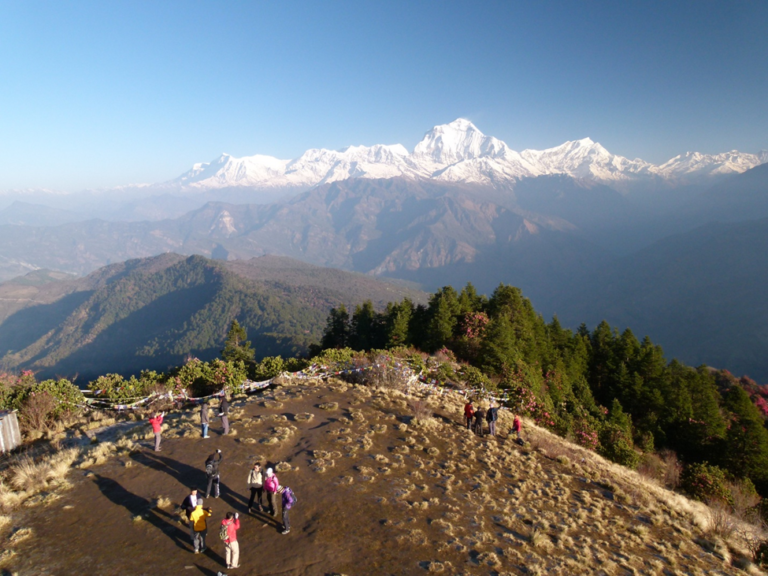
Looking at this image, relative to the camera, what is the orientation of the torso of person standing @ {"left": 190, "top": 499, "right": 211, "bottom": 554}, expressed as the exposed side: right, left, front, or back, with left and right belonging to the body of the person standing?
back

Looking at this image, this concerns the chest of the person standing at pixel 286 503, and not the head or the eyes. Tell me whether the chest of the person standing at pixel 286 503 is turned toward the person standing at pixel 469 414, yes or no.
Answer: no

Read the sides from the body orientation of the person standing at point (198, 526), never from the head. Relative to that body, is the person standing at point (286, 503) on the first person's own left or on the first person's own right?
on the first person's own right

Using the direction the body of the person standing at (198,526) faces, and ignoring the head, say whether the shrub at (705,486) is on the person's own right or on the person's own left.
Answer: on the person's own right

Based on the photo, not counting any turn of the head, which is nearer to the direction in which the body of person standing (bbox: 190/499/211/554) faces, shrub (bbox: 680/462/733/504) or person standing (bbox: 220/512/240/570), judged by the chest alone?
the shrub

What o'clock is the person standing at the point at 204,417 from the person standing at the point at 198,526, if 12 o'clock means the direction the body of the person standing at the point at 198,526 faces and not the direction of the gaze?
the person standing at the point at 204,417 is roughly at 12 o'clock from the person standing at the point at 198,526.

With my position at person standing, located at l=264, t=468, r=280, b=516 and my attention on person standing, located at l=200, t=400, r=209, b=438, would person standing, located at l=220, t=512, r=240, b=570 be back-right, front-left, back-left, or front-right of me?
back-left

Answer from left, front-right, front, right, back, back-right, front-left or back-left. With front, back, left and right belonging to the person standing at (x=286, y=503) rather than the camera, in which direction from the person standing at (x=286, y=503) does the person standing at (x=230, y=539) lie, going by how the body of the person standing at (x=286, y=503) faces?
front-left
